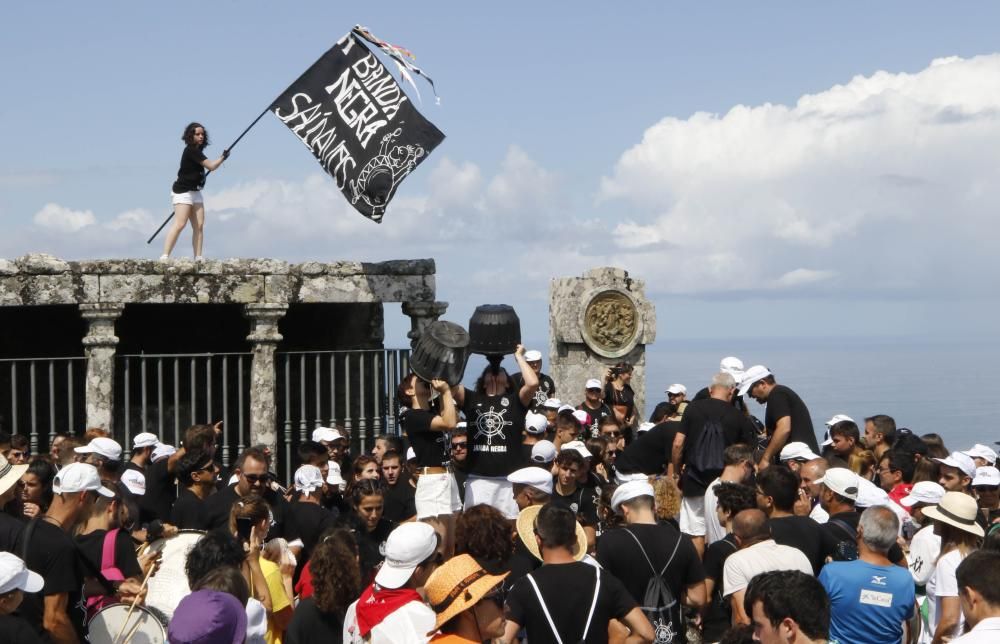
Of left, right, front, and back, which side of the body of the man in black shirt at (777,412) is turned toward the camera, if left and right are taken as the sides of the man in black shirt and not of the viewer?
left

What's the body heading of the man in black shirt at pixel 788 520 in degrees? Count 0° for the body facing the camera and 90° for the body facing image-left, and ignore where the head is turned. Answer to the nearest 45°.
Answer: approximately 135°

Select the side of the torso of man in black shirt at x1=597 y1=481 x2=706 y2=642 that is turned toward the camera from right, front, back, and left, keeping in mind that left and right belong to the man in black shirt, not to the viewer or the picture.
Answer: back

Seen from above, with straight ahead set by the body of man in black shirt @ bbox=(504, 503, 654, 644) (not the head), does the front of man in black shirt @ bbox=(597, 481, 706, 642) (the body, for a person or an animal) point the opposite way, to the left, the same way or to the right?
the same way

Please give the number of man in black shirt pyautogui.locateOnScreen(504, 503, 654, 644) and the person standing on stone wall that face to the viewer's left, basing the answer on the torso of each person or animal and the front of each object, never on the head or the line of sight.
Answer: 0

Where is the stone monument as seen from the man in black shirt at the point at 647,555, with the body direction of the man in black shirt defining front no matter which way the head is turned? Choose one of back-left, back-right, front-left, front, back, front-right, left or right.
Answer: front

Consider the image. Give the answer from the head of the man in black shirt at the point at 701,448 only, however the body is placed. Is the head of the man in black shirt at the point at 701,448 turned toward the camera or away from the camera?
away from the camera

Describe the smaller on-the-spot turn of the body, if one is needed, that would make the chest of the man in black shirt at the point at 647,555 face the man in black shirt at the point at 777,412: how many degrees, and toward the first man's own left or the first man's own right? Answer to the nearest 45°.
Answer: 0° — they already face them

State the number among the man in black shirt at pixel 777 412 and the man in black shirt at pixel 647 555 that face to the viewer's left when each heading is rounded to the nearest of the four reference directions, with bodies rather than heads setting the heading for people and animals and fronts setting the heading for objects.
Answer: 1

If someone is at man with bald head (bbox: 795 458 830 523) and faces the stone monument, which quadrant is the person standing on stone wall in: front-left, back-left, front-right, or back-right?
front-left

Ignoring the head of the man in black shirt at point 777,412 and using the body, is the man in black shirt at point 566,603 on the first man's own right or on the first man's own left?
on the first man's own left

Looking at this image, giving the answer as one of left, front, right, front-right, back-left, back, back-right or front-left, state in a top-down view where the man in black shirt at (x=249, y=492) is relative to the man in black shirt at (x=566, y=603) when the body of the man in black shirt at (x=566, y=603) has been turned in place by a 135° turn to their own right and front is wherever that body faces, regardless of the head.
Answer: back

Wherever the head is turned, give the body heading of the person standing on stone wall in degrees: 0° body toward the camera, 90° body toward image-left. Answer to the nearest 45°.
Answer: approximately 315°

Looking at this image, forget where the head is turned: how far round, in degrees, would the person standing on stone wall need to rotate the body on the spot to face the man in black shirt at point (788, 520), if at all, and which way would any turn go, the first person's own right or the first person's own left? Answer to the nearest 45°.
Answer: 0° — they already face them

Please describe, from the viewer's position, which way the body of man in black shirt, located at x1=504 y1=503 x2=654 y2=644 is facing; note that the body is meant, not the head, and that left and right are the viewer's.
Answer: facing away from the viewer
